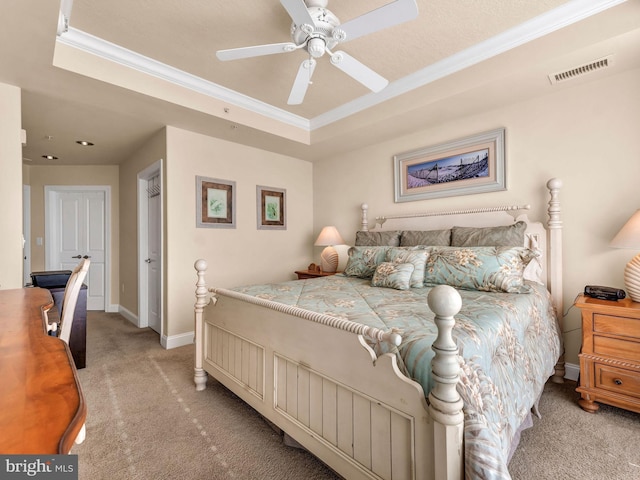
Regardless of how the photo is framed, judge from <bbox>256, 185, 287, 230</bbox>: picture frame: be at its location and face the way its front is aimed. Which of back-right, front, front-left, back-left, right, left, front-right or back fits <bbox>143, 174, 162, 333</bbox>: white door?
back-right

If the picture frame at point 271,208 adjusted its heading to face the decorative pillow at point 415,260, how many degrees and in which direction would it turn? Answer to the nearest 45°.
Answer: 0° — it already faces it

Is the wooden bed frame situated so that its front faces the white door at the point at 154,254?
no

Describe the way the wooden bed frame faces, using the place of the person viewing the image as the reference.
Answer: facing the viewer and to the left of the viewer

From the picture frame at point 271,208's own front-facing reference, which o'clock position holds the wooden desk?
The wooden desk is roughly at 2 o'clock from the picture frame.

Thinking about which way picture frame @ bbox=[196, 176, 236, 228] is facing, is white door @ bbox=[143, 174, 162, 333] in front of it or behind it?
behind

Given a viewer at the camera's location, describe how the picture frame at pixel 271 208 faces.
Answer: facing the viewer and to the right of the viewer

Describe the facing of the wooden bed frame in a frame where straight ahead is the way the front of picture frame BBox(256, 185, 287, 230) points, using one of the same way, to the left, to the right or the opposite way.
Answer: to the right

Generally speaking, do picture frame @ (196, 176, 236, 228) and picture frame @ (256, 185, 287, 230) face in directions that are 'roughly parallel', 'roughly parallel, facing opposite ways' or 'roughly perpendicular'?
roughly parallel

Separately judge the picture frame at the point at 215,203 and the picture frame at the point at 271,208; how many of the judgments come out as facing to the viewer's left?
0

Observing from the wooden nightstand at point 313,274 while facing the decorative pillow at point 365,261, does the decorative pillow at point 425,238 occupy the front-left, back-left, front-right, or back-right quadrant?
front-left

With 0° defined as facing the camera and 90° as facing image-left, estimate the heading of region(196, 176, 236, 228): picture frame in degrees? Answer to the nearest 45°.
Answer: approximately 315°

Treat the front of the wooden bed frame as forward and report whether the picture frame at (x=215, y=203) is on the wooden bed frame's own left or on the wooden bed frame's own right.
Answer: on the wooden bed frame's own right

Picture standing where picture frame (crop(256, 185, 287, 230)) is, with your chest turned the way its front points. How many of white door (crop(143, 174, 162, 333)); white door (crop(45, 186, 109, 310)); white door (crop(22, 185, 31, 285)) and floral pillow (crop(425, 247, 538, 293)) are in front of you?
1

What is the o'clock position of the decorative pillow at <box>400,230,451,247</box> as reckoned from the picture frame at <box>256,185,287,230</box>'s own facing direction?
The decorative pillow is roughly at 12 o'clock from the picture frame.
